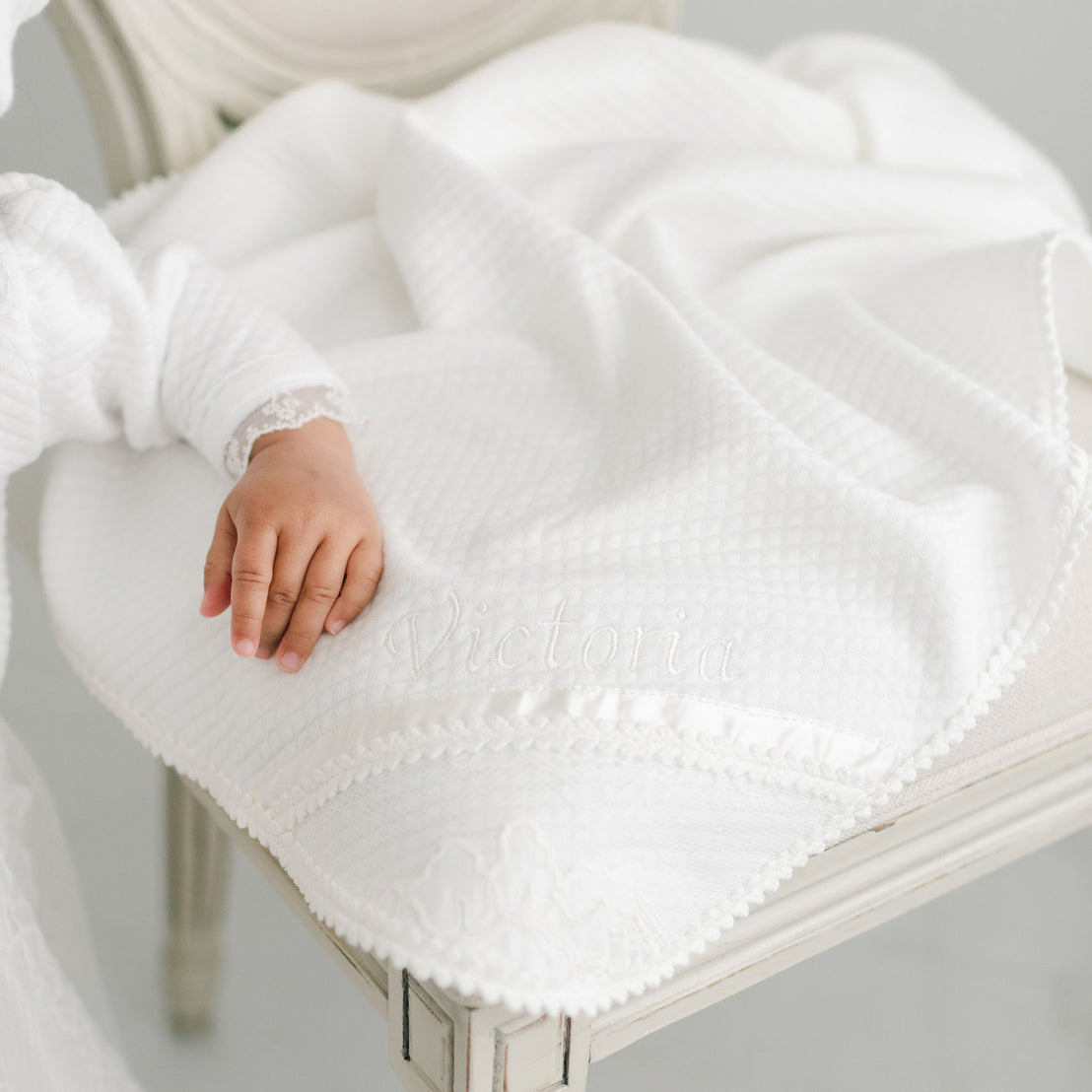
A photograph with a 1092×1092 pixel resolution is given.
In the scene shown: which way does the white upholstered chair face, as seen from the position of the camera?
facing the viewer and to the right of the viewer
